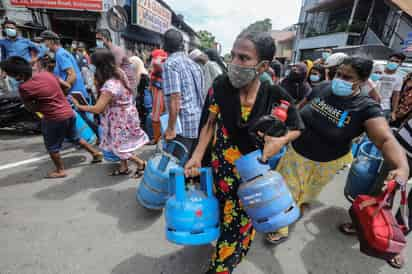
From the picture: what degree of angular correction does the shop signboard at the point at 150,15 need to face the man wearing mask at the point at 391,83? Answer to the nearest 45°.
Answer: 0° — it already faces them

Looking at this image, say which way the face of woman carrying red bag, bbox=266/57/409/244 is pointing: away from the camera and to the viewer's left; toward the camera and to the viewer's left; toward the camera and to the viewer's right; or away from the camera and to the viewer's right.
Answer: toward the camera and to the viewer's left

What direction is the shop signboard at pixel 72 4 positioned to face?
toward the camera

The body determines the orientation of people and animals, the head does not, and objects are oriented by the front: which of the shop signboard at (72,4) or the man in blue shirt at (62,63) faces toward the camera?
the shop signboard

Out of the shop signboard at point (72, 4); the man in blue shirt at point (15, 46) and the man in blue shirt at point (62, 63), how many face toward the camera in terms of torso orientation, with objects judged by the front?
2

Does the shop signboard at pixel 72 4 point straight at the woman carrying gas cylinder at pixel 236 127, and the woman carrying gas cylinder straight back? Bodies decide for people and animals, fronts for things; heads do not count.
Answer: no

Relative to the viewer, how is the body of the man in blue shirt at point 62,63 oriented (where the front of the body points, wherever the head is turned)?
to the viewer's left

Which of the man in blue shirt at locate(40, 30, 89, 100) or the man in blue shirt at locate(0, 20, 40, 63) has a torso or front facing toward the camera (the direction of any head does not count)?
the man in blue shirt at locate(0, 20, 40, 63)

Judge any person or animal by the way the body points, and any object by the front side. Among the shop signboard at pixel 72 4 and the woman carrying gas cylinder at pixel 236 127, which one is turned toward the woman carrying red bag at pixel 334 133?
the shop signboard

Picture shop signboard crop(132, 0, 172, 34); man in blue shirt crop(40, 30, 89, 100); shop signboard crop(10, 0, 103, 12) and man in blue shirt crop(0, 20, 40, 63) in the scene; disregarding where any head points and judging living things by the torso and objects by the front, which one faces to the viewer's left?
man in blue shirt crop(40, 30, 89, 100)

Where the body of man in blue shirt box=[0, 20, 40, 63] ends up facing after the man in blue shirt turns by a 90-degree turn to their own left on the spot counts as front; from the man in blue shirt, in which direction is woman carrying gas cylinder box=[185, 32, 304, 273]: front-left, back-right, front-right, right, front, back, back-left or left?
right

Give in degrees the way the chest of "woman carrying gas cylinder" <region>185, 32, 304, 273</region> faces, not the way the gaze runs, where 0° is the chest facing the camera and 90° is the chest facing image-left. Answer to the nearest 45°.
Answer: approximately 45°

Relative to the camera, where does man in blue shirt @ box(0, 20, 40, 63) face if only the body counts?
toward the camera
